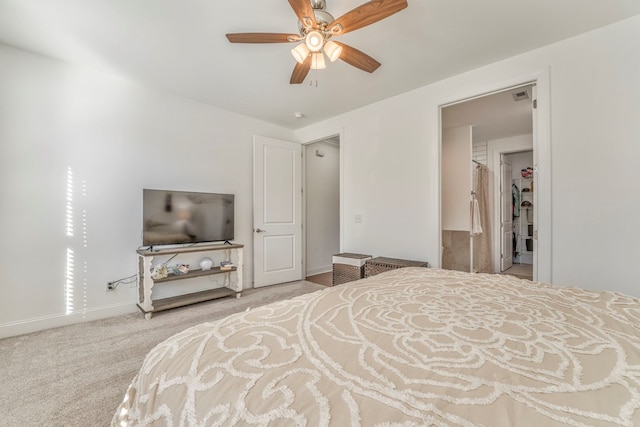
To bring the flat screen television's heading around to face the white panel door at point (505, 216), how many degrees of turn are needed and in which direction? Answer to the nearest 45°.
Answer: approximately 45° to its left

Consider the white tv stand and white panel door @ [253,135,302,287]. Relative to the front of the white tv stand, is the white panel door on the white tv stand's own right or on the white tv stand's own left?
on the white tv stand's own left

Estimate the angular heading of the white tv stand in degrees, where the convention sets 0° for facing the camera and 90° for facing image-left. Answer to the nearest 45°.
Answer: approximately 315°

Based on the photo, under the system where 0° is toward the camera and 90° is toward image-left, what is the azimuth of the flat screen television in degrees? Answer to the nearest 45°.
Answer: approximately 315°

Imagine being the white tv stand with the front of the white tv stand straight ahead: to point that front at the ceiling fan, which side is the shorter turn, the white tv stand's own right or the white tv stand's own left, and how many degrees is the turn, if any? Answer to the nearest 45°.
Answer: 0° — it already faces it

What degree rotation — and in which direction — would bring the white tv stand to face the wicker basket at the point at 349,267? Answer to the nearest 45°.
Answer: approximately 45° to its left
